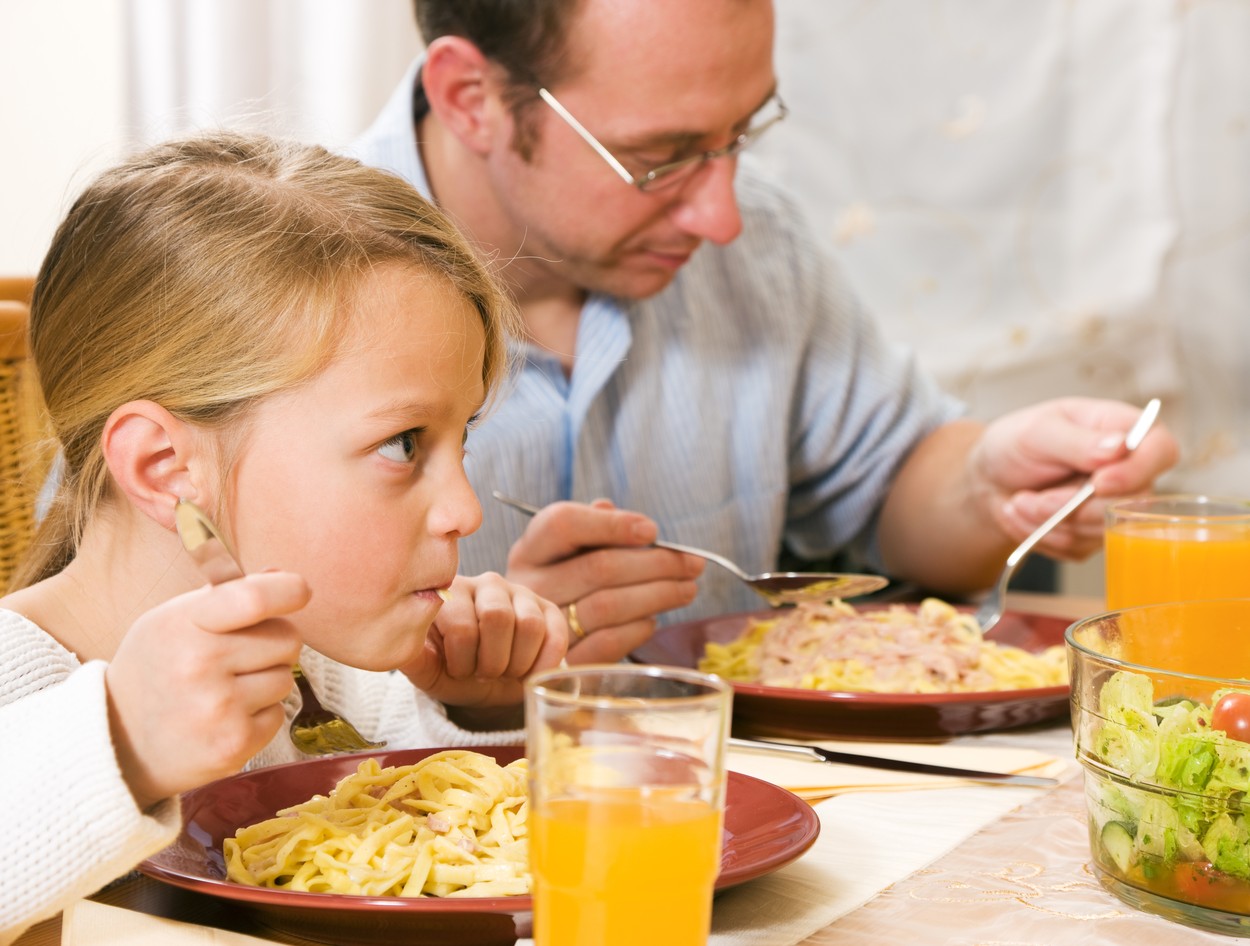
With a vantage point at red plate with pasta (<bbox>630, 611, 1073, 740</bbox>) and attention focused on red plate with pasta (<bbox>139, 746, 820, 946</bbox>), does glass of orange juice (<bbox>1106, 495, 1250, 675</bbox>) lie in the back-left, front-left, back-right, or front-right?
back-left

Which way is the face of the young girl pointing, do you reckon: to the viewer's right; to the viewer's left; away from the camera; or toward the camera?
to the viewer's right

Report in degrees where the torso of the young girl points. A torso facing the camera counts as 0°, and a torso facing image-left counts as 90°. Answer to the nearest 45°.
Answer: approximately 315°

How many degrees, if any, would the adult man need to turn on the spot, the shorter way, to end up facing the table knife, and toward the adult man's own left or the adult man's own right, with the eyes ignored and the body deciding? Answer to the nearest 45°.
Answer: approximately 45° to the adult man's own right

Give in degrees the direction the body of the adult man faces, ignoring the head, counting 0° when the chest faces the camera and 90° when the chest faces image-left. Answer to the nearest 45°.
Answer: approximately 315°

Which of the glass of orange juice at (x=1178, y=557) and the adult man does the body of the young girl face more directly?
the glass of orange juice

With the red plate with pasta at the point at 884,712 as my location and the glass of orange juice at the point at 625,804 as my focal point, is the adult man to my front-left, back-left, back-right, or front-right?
back-right

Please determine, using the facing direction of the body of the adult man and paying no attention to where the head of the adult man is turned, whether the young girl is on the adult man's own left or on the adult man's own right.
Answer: on the adult man's own right
